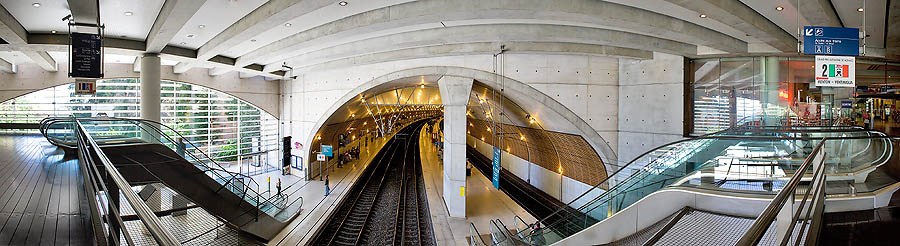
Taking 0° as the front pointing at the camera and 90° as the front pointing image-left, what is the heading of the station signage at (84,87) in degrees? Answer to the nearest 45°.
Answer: approximately 0°

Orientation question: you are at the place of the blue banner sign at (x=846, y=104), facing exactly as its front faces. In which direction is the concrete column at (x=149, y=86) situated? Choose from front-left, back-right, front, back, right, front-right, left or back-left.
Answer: front-right

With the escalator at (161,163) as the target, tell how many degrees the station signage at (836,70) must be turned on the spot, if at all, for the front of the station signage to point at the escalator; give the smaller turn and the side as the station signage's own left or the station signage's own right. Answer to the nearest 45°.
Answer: approximately 45° to the station signage's own right

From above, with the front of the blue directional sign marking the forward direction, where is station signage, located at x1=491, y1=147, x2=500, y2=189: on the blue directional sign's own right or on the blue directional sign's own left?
on the blue directional sign's own right
